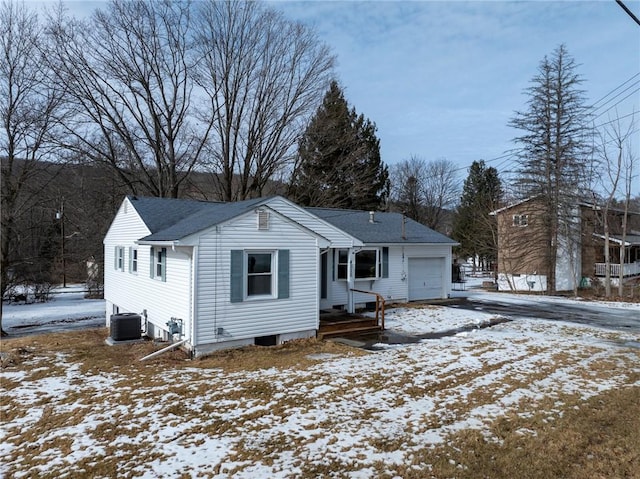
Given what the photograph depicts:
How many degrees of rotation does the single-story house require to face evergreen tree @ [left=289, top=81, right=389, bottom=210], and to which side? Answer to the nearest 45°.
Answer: approximately 135° to its left

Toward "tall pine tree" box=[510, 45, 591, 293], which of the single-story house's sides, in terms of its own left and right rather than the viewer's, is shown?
left
